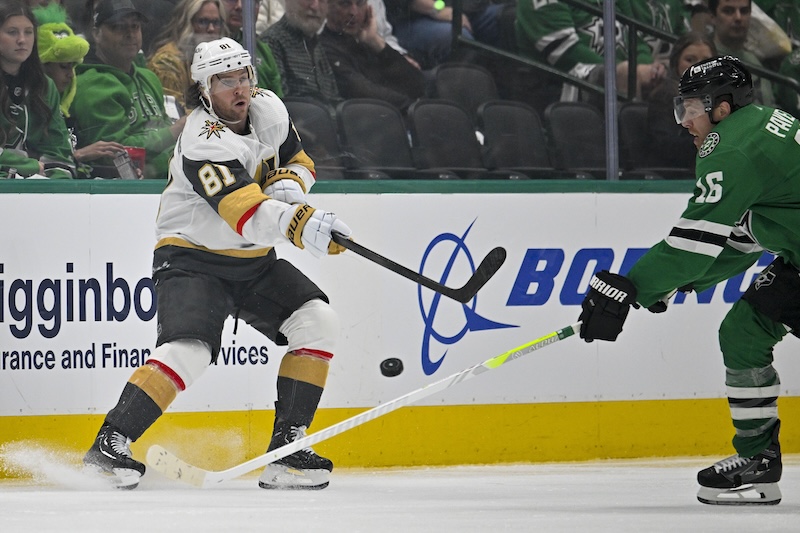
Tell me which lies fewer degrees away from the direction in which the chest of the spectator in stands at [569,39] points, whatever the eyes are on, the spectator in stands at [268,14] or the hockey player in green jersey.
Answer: the hockey player in green jersey

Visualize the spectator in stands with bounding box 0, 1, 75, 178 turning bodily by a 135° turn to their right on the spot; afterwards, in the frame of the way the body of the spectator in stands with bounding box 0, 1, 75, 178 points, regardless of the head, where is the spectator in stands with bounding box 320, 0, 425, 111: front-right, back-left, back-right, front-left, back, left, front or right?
back-right

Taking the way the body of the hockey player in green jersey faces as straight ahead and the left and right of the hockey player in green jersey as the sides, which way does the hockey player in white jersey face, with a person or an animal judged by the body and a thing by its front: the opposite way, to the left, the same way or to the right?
the opposite way

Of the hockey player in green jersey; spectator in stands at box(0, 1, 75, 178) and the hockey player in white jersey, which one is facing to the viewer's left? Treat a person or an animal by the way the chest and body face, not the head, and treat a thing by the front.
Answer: the hockey player in green jersey

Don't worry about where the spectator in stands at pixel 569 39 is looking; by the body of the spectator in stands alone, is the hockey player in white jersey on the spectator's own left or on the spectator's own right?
on the spectator's own right

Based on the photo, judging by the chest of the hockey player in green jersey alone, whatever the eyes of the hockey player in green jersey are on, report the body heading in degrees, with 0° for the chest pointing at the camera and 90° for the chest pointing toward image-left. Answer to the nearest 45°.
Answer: approximately 90°

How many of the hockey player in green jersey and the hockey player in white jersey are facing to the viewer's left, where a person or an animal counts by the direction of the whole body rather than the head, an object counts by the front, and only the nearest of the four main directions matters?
1
